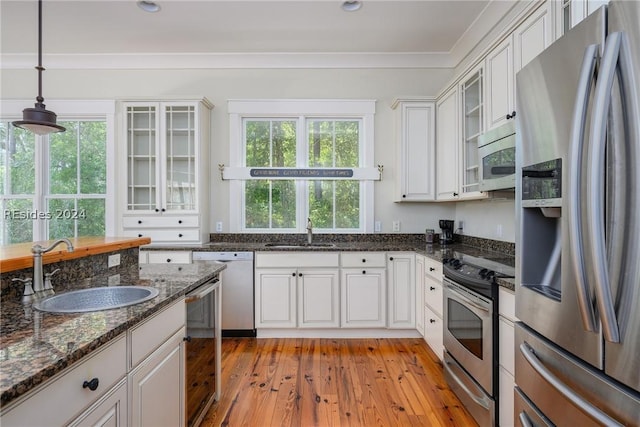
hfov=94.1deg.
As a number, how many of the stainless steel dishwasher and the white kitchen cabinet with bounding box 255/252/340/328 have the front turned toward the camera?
2

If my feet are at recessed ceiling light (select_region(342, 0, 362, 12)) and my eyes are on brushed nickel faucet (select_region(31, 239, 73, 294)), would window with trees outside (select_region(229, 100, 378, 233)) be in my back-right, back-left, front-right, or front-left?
back-right

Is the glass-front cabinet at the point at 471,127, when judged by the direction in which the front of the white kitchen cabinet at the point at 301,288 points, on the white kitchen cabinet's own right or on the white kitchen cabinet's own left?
on the white kitchen cabinet's own left

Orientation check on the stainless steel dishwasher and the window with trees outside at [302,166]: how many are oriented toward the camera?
2

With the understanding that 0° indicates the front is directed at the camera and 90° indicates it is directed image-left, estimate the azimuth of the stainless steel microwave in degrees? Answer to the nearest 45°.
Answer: approximately 45°
